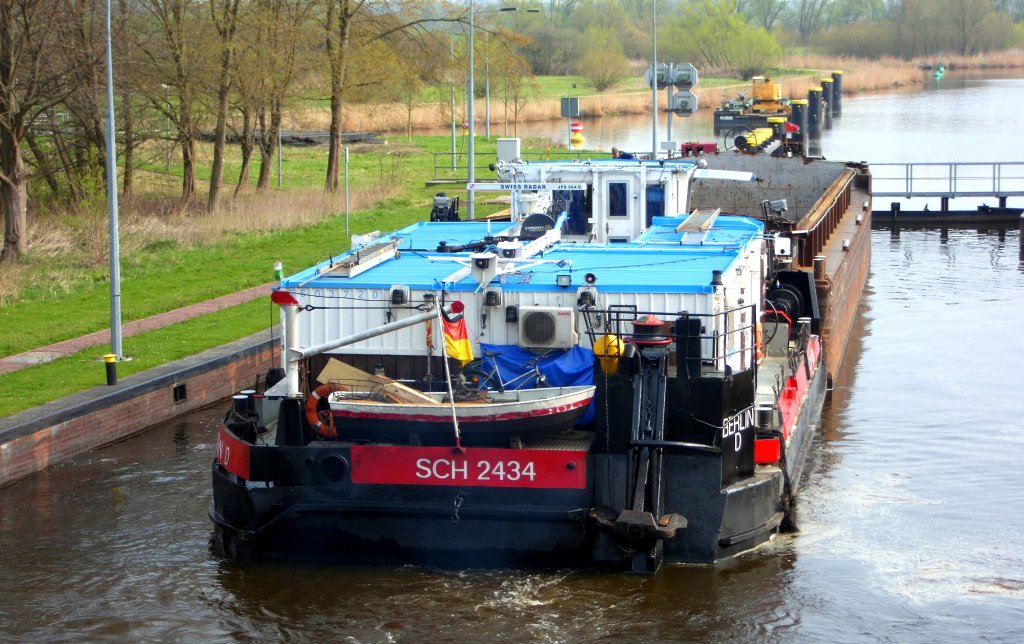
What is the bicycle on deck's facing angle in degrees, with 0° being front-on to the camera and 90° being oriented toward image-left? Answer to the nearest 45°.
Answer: approximately 270°

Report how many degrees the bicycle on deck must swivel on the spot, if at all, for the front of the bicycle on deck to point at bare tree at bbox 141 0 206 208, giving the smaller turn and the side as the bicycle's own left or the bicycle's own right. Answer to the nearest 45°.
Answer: approximately 90° to the bicycle's own left

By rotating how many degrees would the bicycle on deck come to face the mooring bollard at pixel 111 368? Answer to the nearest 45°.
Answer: approximately 135° to its left

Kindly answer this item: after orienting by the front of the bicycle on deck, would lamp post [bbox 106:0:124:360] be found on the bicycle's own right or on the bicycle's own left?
on the bicycle's own left

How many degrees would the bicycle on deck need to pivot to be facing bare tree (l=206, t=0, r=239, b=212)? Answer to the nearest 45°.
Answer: approximately 90° to its left

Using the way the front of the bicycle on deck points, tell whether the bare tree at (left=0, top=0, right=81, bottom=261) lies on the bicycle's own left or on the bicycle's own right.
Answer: on the bicycle's own left

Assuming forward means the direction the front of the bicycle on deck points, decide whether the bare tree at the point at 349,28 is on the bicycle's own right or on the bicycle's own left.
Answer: on the bicycle's own left
